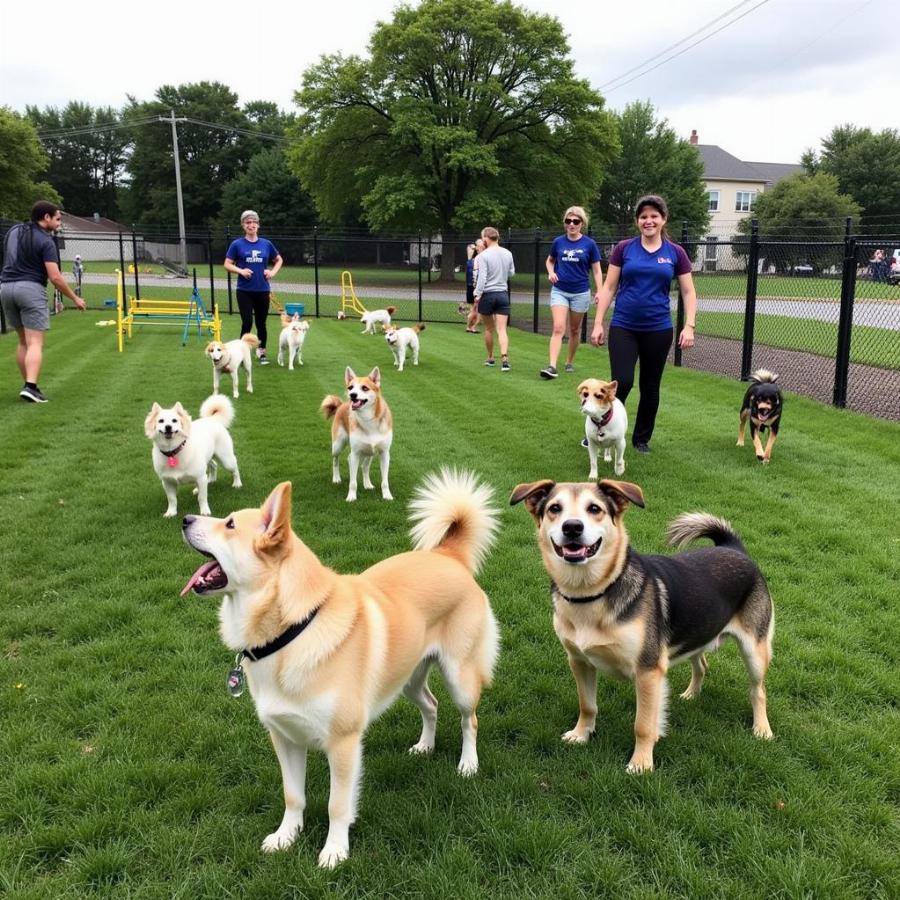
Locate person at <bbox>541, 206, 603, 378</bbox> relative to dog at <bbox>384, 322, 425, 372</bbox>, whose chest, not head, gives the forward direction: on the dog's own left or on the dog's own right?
on the dog's own left

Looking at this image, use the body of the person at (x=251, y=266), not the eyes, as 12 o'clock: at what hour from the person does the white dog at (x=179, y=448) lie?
The white dog is roughly at 12 o'clock from the person.

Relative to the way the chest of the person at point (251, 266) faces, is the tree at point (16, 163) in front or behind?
behind

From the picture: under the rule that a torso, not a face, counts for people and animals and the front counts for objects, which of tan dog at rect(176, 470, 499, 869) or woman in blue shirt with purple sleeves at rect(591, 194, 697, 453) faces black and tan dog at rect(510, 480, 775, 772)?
the woman in blue shirt with purple sleeves

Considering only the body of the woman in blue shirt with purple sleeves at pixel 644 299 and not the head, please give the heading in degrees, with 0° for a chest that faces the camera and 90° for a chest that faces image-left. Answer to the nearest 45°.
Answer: approximately 0°

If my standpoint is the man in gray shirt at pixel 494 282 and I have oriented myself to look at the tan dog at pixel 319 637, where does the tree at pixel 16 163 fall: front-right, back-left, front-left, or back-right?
back-right

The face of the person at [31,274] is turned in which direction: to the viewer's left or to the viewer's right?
to the viewer's right

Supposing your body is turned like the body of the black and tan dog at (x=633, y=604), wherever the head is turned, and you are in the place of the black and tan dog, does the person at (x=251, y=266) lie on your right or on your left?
on your right
